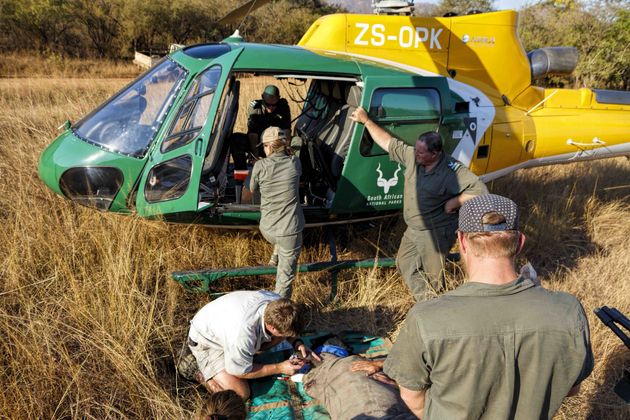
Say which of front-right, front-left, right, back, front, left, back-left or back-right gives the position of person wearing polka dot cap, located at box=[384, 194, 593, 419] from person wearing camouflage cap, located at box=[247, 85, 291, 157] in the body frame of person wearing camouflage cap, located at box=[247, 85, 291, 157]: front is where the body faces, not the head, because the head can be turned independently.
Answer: front

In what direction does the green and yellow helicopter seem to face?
to the viewer's left

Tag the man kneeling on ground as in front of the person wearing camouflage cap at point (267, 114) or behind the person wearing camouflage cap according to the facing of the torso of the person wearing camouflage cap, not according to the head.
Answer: in front

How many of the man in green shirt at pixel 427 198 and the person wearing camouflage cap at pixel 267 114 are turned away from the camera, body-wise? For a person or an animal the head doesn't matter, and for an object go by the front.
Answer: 0

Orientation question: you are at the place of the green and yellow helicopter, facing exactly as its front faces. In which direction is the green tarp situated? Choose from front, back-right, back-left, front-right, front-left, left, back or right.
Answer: left

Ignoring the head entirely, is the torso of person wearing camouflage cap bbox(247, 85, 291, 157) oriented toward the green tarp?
yes

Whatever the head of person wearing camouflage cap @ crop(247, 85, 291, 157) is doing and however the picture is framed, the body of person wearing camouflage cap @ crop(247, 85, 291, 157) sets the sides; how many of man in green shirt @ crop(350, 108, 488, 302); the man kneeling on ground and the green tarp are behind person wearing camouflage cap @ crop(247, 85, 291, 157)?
0

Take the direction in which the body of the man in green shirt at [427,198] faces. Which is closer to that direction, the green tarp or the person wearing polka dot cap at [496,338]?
the green tarp

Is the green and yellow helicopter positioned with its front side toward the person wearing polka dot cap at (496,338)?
no

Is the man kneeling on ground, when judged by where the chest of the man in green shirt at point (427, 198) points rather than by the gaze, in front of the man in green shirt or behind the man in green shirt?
in front

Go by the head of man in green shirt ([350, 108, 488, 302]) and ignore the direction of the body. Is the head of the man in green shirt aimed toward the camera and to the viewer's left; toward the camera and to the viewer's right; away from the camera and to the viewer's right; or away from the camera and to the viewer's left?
toward the camera and to the viewer's left

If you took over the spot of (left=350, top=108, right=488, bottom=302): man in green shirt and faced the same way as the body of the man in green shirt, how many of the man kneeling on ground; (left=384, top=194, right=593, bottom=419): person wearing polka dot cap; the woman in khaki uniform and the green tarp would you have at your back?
0

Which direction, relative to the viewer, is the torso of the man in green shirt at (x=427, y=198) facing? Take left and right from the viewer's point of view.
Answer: facing the viewer and to the left of the viewer

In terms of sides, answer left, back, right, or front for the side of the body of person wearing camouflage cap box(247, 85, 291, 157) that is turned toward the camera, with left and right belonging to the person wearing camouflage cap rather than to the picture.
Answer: front

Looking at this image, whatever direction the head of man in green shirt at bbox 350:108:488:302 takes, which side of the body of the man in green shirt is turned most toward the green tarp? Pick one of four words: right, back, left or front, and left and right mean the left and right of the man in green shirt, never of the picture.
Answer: front

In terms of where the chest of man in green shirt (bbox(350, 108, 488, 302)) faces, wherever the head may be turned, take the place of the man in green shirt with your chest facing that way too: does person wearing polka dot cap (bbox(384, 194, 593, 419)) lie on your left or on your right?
on your left

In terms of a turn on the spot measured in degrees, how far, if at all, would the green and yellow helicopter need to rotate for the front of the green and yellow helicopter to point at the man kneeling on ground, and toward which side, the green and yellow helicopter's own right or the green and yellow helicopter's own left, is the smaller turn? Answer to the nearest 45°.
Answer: approximately 90° to the green and yellow helicopter's own left

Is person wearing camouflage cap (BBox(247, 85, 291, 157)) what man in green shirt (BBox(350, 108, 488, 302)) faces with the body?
no

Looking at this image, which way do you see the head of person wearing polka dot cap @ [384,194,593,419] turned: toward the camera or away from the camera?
away from the camera
